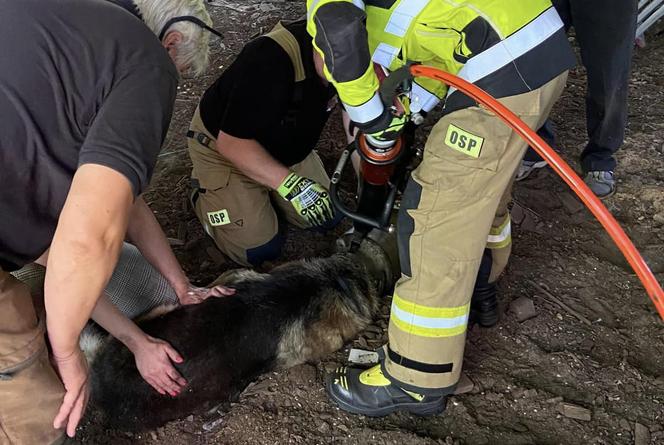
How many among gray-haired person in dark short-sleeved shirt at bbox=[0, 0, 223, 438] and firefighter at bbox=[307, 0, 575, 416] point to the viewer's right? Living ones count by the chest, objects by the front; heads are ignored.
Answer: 1

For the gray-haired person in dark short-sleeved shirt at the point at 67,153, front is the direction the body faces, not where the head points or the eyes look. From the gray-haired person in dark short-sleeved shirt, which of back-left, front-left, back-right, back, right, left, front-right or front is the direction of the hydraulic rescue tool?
front

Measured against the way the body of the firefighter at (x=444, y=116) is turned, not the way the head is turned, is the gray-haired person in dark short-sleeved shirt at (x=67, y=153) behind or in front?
in front

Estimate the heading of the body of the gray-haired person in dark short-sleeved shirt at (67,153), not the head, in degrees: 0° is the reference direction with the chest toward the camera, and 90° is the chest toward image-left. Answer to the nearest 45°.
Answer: approximately 270°

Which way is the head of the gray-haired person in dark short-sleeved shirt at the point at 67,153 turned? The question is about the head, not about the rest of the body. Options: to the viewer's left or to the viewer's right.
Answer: to the viewer's right

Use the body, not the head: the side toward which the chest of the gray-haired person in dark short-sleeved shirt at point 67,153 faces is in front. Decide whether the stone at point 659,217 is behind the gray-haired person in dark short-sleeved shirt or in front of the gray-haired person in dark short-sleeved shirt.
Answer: in front

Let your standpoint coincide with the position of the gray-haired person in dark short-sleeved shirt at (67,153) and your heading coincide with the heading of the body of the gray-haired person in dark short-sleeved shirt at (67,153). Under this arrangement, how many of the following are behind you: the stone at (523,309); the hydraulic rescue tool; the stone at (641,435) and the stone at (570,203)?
0

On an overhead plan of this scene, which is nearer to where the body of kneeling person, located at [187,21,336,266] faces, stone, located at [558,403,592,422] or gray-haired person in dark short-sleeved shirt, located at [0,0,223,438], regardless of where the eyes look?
the stone

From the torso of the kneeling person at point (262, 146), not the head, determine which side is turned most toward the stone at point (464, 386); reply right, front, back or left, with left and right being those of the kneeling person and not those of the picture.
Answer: front

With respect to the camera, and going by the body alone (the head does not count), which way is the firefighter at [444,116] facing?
to the viewer's left

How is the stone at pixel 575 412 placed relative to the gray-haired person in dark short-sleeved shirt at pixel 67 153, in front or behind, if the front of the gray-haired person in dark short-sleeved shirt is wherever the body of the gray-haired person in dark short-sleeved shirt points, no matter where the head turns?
in front

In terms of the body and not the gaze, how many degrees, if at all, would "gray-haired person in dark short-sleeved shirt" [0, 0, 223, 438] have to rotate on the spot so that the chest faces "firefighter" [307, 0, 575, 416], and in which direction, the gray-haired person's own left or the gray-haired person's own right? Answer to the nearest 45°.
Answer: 0° — they already face them
